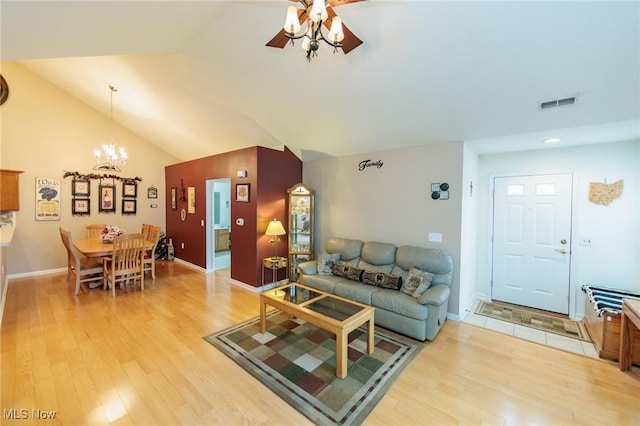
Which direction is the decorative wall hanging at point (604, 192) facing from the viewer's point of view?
toward the camera

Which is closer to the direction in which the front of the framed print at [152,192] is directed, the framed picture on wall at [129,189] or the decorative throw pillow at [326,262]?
the decorative throw pillow

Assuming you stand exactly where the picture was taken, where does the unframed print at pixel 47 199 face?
facing the viewer

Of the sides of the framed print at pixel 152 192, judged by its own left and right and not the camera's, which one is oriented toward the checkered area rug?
front

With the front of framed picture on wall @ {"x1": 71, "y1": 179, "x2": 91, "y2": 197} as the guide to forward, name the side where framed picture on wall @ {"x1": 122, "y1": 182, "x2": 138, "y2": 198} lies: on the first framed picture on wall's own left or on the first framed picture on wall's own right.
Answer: on the first framed picture on wall's own left

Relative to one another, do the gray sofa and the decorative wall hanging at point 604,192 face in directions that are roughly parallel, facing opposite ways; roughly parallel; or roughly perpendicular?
roughly parallel

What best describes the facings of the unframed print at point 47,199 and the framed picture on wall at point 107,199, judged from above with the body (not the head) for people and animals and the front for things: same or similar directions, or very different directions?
same or similar directions

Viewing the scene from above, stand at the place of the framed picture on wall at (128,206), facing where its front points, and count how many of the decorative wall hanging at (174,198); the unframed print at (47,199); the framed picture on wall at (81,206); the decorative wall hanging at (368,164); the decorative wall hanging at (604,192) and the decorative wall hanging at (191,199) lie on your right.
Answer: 2

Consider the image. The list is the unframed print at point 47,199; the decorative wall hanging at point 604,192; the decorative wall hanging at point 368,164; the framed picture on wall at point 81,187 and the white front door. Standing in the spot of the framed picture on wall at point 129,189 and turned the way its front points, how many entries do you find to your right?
2

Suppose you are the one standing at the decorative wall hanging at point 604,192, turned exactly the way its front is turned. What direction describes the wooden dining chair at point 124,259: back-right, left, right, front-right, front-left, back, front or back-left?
front-right

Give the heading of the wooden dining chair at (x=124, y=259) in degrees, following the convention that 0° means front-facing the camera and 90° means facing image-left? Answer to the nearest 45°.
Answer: approximately 135°

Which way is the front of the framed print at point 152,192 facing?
toward the camera

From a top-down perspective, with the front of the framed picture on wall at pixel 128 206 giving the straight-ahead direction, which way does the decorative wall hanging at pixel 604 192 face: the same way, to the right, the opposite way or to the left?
to the right

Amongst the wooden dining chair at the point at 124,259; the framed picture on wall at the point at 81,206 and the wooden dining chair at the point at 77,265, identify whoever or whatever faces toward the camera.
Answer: the framed picture on wall

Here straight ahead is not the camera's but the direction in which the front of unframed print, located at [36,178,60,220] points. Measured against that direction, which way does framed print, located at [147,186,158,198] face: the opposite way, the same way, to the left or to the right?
the same way
